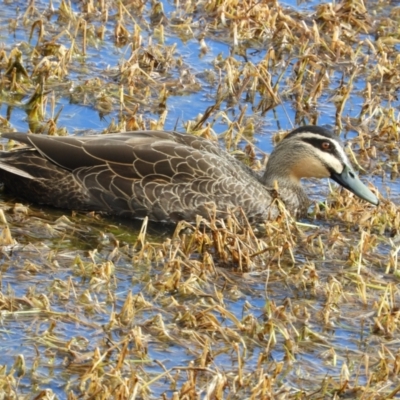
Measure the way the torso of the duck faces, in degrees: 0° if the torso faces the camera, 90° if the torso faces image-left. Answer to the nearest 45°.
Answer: approximately 270°
